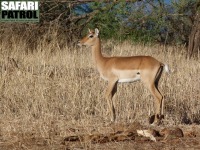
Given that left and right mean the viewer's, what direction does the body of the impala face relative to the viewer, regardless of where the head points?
facing to the left of the viewer

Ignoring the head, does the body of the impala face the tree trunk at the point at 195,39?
no
